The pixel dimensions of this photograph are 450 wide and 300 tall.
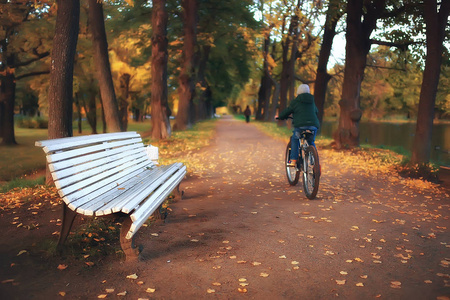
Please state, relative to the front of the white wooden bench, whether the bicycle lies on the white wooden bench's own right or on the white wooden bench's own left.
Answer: on the white wooden bench's own left

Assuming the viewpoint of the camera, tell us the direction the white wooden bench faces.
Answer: facing the viewer and to the right of the viewer

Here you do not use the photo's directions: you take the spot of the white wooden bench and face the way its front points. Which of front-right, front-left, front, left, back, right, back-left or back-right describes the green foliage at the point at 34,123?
back-left

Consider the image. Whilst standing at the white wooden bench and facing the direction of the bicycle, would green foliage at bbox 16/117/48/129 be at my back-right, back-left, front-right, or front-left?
front-left

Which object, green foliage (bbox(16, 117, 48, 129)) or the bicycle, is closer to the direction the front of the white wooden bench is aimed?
the bicycle

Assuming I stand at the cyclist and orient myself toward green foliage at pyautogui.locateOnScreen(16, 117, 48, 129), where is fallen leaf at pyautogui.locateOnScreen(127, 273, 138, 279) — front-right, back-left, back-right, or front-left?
back-left

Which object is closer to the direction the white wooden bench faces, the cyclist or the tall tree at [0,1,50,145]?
the cyclist

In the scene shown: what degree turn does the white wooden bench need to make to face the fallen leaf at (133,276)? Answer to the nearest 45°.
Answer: approximately 45° to its right

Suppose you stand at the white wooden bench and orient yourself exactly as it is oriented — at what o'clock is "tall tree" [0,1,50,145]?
The tall tree is roughly at 7 o'clock from the white wooden bench.

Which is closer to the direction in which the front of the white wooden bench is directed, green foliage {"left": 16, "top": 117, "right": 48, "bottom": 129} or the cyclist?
the cyclist

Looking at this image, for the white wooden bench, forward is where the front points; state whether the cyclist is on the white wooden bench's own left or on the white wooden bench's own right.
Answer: on the white wooden bench's own left
